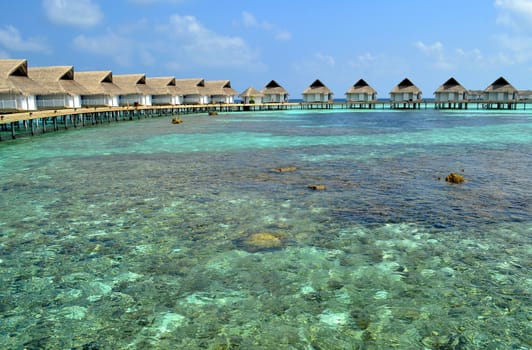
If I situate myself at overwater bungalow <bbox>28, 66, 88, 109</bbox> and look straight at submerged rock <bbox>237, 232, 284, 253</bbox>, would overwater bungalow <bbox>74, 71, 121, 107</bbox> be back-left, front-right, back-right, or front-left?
back-left

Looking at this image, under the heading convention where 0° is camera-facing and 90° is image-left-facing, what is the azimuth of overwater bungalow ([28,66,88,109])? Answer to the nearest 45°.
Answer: approximately 315°

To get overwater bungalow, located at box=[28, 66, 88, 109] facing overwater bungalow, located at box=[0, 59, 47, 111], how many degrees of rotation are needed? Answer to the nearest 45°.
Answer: approximately 45° to its right

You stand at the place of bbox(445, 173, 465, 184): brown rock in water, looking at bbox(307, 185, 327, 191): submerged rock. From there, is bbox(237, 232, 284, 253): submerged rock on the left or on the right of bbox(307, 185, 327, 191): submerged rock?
left

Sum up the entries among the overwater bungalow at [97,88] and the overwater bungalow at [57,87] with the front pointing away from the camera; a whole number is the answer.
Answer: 0

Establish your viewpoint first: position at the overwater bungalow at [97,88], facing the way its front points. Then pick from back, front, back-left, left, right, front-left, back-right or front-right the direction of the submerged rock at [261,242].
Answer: front-right

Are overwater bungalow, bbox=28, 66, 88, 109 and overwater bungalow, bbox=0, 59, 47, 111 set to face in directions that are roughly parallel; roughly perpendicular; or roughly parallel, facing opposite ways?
roughly parallel

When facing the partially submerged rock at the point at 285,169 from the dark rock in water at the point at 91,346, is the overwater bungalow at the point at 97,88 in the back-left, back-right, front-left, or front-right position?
front-left

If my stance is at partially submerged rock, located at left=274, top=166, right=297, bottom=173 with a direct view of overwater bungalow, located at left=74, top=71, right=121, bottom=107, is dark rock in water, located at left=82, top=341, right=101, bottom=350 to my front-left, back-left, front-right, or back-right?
back-left

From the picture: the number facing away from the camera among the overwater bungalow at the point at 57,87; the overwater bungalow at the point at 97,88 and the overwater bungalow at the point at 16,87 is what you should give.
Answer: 0

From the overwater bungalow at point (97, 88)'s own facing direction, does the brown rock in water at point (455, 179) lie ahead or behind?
ahead

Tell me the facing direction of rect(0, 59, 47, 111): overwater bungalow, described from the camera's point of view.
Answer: facing the viewer and to the right of the viewer

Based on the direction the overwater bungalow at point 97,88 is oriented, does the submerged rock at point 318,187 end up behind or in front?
in front

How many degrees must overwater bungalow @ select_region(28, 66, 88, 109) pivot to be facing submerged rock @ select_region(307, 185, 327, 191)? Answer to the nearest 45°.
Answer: approximately 45° to its right

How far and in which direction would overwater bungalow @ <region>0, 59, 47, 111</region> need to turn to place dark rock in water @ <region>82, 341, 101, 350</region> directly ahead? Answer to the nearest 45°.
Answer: approximately 45° to its right
